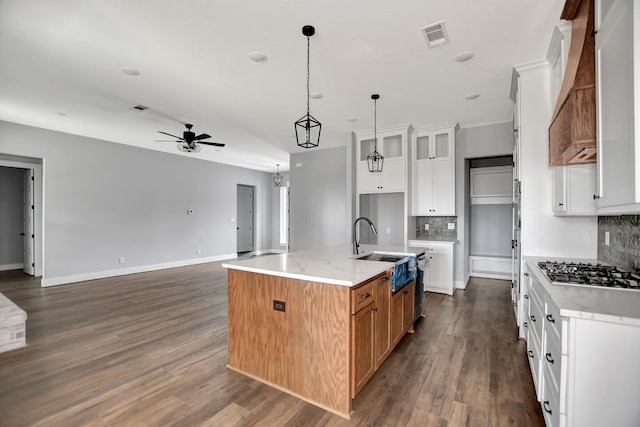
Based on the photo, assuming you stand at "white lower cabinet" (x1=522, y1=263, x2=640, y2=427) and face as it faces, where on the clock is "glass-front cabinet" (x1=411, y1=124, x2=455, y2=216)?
The glass-front cabinet is roughly at 2 o'clock from the white lower cabinet.

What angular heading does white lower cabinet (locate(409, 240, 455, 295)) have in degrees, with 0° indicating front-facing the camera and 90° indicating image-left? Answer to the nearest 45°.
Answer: approximately 0°

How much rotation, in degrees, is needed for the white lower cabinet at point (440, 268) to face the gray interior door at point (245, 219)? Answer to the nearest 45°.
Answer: approximately 135° to its right

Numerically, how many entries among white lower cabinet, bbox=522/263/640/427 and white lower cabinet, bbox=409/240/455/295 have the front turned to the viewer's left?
1

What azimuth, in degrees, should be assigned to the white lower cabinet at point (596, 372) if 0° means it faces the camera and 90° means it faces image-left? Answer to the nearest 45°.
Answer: approximately 90°

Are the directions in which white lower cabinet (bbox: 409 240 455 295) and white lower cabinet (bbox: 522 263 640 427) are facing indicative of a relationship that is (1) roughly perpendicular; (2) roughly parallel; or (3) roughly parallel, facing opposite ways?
roughly perpendicular

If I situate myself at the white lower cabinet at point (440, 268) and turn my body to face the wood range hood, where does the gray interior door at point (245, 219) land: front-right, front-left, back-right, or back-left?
back-right

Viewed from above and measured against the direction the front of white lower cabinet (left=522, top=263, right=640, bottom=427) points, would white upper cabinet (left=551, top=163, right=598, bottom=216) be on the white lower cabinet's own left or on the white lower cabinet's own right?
on the white lower cabinet's own right
